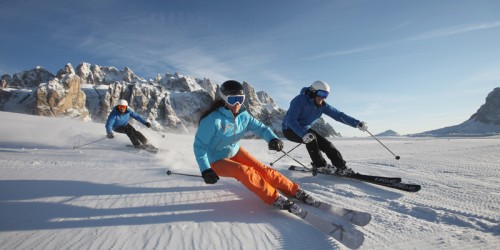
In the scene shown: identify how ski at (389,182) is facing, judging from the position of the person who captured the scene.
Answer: facing the viewer and to the right of the viewer

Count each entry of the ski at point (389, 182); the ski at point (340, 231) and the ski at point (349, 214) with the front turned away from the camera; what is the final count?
0

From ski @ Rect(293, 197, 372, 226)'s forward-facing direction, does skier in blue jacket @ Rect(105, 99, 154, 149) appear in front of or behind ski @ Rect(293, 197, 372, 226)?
behind

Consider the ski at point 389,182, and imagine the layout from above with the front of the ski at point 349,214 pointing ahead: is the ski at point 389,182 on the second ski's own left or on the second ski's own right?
on the second ski's own left

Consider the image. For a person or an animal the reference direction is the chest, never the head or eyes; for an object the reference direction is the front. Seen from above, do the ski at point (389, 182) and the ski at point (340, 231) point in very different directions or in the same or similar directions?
same or similar directions

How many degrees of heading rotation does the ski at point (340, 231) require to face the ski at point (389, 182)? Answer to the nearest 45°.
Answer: approximately 135° to its left

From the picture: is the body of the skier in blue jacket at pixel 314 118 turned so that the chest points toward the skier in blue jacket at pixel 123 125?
no

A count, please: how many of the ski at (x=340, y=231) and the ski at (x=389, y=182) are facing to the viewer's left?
0

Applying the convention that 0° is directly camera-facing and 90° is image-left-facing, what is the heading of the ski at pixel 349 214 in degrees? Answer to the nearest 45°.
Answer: approximately 315°

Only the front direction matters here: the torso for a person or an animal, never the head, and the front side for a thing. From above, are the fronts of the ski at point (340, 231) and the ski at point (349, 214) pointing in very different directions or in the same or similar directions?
same or similar directions

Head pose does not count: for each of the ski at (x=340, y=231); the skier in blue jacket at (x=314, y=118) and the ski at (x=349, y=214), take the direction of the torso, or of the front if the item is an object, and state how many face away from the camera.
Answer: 0

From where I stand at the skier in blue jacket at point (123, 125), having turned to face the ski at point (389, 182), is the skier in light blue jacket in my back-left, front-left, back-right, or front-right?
front-right
